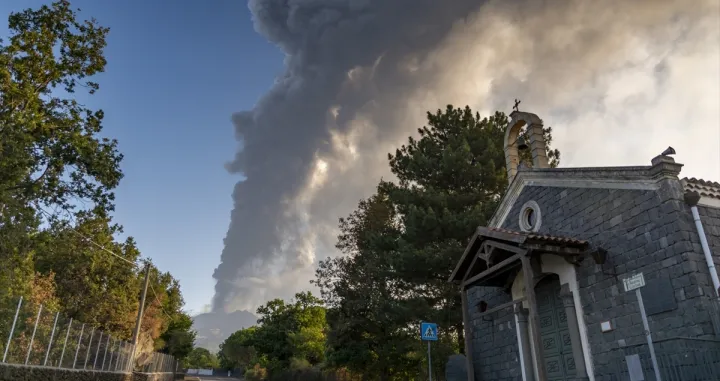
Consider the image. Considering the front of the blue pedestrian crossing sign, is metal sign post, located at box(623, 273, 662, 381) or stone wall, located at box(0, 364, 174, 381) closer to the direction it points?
the metal sign post

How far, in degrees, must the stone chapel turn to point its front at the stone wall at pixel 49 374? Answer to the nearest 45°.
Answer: approximately 45° to its right

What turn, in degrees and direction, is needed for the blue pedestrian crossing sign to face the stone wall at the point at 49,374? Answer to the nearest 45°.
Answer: approximately 90° to its right

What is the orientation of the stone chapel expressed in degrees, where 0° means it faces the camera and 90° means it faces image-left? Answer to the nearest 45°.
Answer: approximately 45°

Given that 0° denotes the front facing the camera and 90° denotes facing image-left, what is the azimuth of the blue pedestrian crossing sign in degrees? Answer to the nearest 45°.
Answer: approximately 0°

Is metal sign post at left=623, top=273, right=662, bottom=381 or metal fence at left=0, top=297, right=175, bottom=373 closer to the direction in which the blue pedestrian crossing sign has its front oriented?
the metal sign post

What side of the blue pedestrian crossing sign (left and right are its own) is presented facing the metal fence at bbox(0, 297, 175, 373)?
right

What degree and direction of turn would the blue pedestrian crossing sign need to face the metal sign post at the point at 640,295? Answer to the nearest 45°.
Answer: approximately 45° to its left
